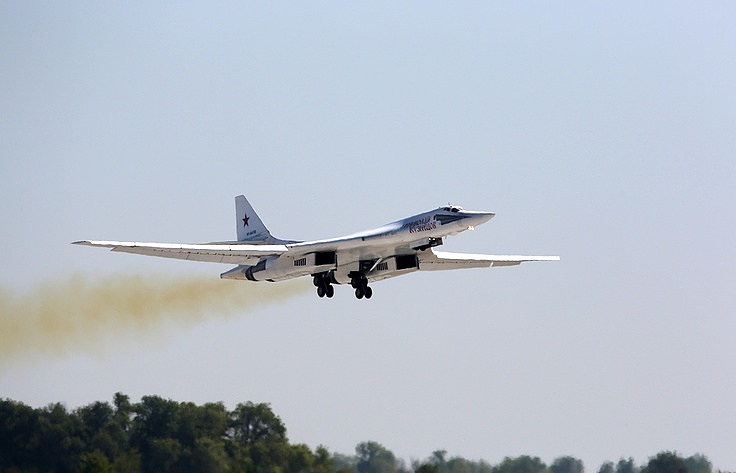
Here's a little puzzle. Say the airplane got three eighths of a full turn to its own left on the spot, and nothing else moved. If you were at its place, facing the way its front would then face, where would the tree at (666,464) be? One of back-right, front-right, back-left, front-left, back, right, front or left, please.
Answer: right

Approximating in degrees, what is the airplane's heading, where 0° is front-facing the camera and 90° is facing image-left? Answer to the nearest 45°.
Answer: approximately 315°
